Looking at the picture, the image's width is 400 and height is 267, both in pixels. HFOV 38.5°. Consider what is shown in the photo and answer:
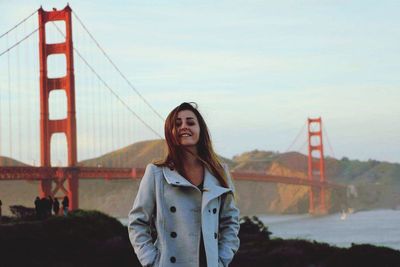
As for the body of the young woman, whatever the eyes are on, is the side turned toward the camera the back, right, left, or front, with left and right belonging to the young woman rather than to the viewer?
front

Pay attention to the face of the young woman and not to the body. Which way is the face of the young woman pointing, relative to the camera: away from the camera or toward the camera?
toward the camera

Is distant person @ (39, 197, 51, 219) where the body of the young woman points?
no
